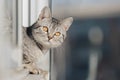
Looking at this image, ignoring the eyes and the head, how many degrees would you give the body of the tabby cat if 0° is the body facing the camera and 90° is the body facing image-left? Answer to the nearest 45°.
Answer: approximately 315°
